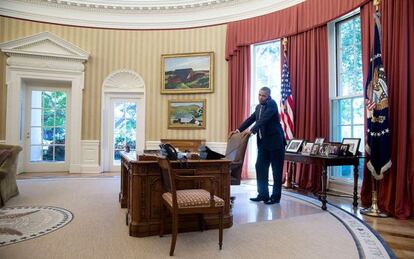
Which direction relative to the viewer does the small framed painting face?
toward the camera

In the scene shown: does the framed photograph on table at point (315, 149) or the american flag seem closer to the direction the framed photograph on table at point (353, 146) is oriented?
the framed photograph on table

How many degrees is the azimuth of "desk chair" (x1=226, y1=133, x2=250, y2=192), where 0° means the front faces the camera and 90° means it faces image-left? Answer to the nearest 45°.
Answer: approximately 90°

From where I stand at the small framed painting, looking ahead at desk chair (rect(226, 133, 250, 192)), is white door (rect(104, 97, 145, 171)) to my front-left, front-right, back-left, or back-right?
back-right

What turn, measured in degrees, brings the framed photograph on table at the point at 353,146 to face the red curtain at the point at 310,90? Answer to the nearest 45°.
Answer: approximately 90° to its right

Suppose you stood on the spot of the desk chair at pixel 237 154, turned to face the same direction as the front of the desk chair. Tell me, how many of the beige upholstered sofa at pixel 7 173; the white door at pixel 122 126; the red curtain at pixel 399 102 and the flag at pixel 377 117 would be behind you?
2

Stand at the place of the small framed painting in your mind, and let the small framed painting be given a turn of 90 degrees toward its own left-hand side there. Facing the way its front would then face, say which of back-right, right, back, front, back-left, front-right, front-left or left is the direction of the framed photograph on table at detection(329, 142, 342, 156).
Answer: front-right

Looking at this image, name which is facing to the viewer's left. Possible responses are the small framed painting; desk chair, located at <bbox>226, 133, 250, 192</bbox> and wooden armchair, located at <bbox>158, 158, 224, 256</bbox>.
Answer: the desk chair

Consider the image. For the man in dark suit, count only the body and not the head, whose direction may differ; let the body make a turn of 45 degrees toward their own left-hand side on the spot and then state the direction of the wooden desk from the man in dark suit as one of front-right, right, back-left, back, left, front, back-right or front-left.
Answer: front-right

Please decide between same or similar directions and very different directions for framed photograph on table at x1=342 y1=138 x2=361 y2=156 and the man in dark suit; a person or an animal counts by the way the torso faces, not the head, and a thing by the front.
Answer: same or similar directions

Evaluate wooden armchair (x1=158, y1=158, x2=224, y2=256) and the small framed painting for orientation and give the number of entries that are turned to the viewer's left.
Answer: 0

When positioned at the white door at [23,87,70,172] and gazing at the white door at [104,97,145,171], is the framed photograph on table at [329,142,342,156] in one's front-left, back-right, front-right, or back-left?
front-right

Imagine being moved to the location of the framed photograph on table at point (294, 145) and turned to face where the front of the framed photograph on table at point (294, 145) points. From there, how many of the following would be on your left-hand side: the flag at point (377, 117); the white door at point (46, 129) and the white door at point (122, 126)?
1

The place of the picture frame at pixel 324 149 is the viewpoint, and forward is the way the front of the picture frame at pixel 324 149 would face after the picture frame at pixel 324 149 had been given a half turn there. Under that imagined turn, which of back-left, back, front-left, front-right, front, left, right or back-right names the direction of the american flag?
left

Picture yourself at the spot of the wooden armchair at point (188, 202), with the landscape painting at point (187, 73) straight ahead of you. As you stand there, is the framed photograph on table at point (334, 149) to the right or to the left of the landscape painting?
right
